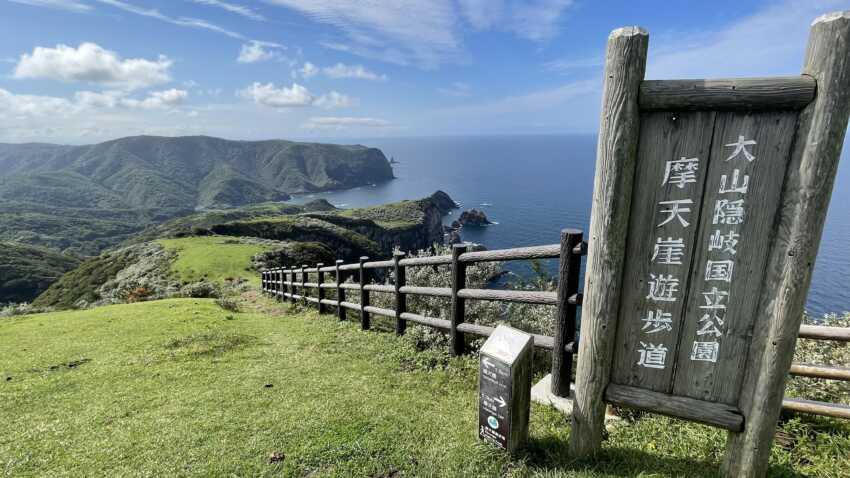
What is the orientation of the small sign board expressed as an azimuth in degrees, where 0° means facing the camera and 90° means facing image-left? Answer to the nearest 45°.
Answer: approximately 45°

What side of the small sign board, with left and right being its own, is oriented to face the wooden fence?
back
